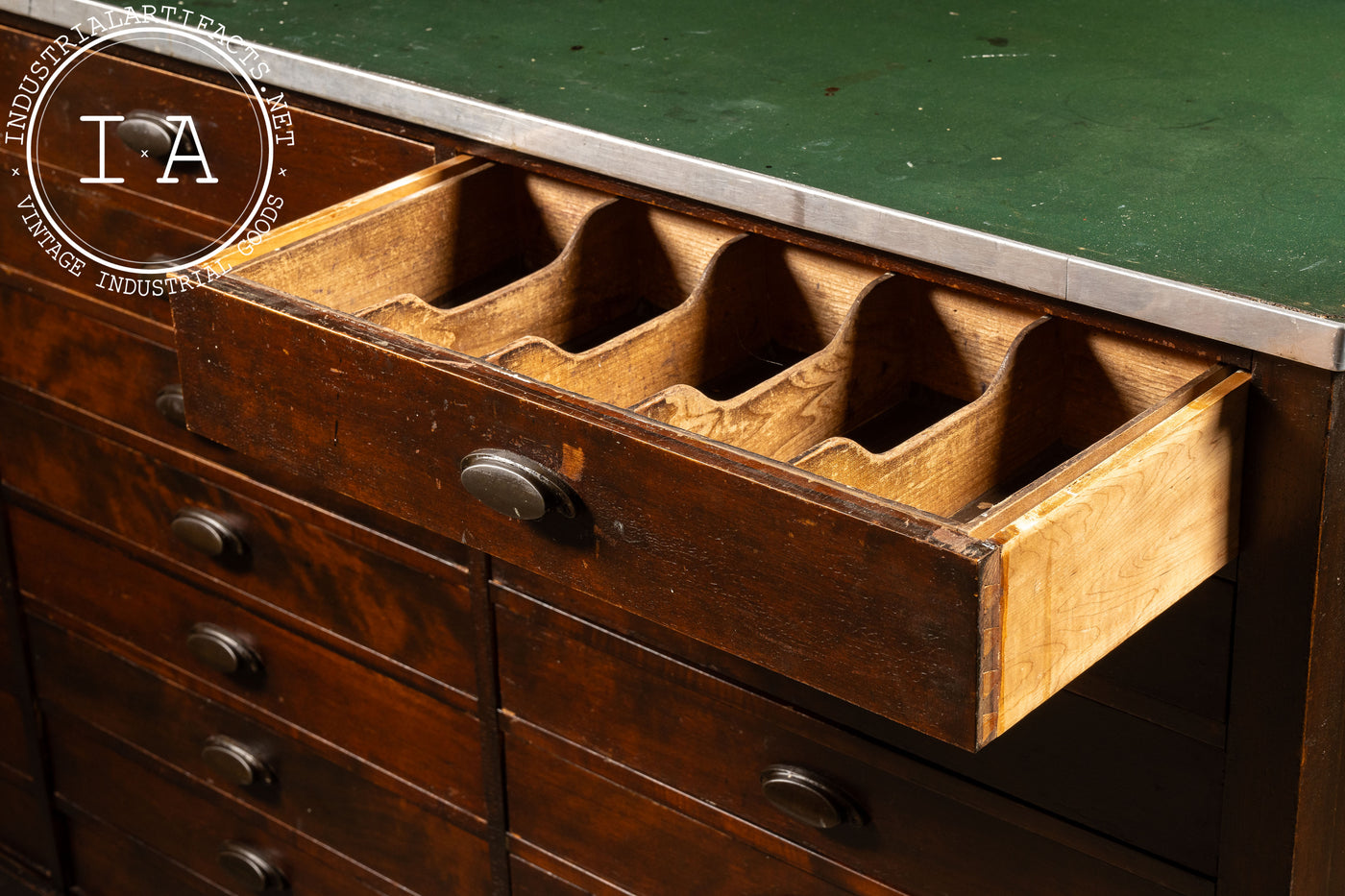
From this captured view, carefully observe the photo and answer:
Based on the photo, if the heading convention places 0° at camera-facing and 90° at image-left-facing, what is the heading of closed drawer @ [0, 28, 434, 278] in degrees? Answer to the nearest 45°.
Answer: approximately 45°

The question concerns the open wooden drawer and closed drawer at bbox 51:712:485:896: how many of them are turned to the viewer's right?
0

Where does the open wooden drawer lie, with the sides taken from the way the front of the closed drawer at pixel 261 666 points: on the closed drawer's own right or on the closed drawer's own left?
on the closed drawer's own left

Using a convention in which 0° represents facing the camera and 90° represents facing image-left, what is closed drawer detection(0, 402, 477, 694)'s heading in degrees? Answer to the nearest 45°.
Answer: approximately 45°

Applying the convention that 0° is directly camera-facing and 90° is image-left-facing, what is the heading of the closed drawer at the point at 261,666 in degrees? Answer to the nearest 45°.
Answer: approximately 45°

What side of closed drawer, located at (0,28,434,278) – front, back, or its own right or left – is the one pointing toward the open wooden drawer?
left

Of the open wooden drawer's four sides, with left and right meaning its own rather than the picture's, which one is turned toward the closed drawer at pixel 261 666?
right

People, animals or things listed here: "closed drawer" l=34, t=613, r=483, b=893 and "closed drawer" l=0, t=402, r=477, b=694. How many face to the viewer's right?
0
